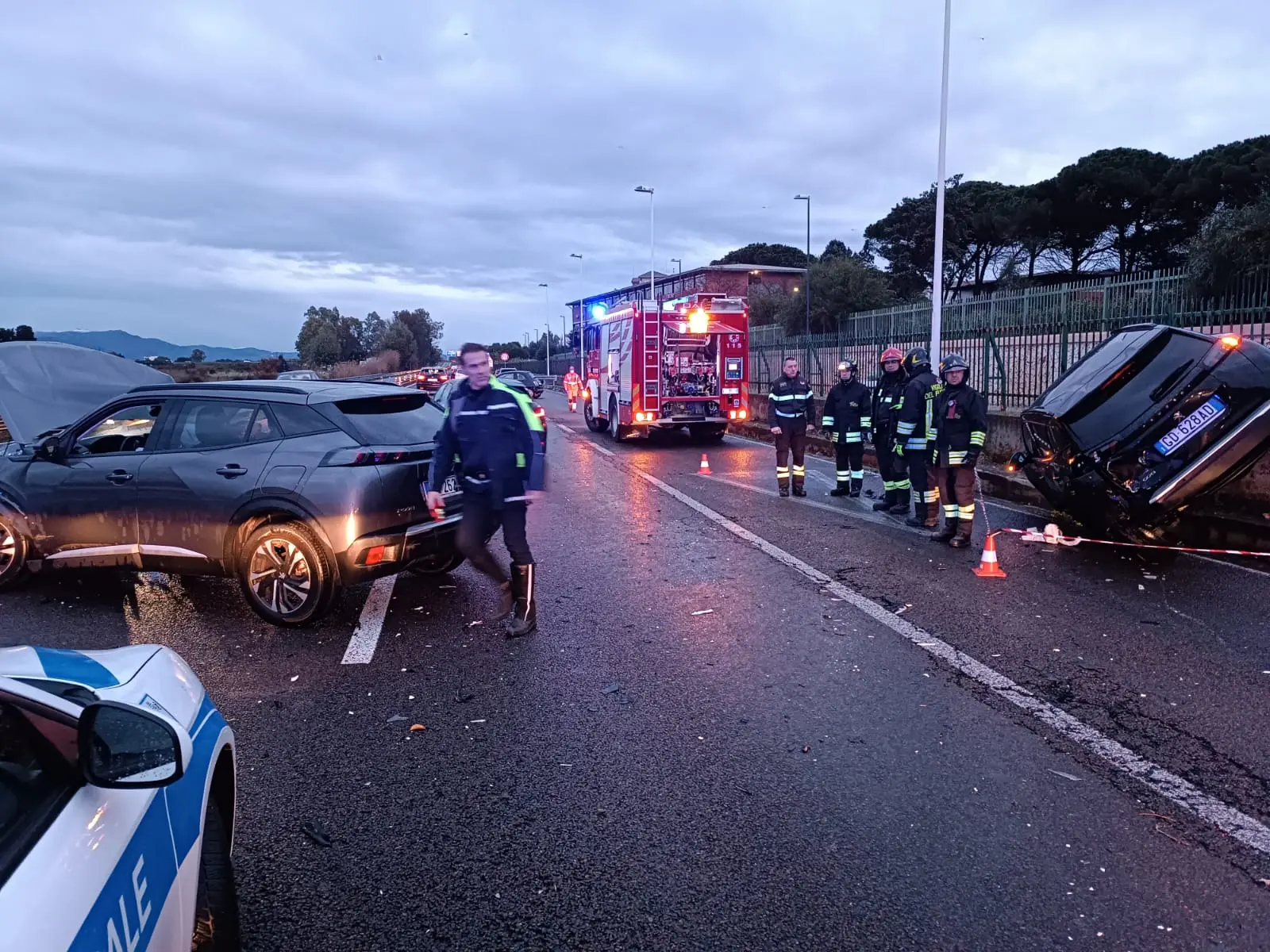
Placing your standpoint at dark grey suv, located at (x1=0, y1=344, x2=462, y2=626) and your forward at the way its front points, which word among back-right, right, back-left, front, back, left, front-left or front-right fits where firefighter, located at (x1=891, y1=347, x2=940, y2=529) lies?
back-right

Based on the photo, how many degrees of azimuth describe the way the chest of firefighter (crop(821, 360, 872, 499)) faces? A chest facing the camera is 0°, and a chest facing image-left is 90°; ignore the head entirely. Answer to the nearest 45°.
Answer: approximately 45°

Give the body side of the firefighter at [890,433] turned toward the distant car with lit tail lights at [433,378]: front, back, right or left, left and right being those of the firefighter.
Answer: right

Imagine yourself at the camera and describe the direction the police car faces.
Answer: facing away from the viewer and to the right of the viewer

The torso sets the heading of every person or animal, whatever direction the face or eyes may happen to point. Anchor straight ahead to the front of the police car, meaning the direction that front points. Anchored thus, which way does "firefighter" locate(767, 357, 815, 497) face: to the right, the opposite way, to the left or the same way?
the opposite way

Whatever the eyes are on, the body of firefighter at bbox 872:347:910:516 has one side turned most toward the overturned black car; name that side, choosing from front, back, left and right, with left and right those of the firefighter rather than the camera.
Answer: left

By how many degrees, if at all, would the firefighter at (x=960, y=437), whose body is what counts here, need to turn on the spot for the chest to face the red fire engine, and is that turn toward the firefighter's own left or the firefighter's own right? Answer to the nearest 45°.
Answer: approximately 90° to the firefighter's own right

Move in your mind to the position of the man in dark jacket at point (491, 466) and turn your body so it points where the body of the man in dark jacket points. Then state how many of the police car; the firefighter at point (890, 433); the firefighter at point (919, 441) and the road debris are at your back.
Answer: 2

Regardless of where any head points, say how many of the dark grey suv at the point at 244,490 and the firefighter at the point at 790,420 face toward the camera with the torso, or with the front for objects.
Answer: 1
